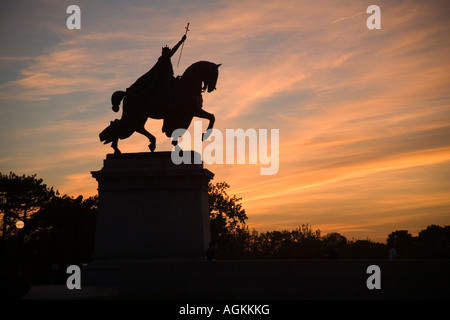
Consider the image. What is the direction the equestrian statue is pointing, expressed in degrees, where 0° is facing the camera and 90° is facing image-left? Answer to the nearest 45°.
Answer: approximately 270°
